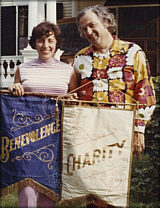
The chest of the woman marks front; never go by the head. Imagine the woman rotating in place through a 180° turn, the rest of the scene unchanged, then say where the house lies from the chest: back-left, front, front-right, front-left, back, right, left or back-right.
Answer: front

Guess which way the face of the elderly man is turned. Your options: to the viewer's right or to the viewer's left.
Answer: to the viewer's left

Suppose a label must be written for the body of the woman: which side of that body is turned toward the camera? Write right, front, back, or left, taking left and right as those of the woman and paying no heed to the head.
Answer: front
